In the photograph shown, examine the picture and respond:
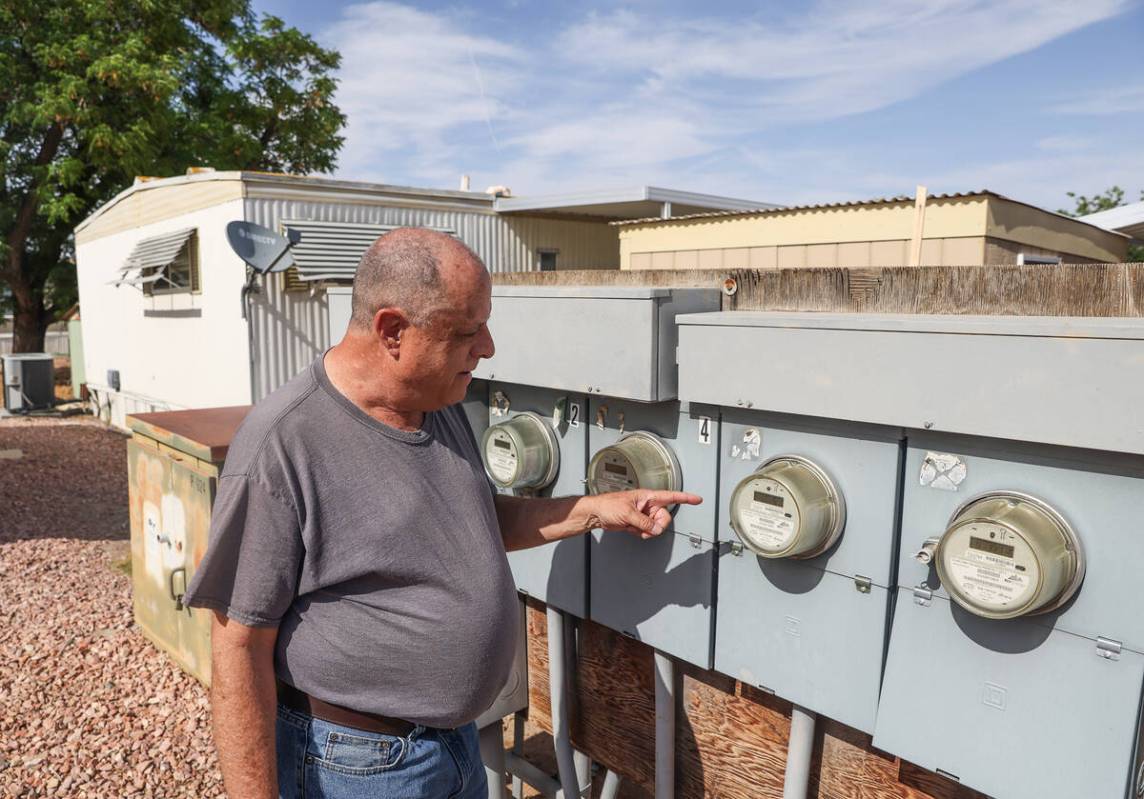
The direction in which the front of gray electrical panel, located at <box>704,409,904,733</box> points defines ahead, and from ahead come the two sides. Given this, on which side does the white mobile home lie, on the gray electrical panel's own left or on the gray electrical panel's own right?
on the gray electrical panel's own right

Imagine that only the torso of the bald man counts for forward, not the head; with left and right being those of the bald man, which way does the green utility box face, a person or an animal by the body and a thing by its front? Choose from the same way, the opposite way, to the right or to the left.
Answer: to the right

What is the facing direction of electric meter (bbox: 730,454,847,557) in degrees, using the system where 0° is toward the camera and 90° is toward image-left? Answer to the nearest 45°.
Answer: approximately 45°

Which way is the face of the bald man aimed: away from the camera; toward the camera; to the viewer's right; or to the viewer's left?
to the viewer's right

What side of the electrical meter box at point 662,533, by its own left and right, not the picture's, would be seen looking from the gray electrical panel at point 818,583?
left

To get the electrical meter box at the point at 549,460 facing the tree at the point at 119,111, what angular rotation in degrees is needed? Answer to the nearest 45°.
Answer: approximately 90° to its right

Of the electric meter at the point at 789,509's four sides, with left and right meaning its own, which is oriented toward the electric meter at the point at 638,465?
right

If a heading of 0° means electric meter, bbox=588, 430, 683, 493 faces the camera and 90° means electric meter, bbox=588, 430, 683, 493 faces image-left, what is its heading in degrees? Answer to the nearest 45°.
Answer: approximately 45°

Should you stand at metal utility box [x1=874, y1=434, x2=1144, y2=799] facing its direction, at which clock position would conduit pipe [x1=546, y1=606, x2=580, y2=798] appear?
The conduit pipe is roughly at 2 o'clock from the metal utility box.
